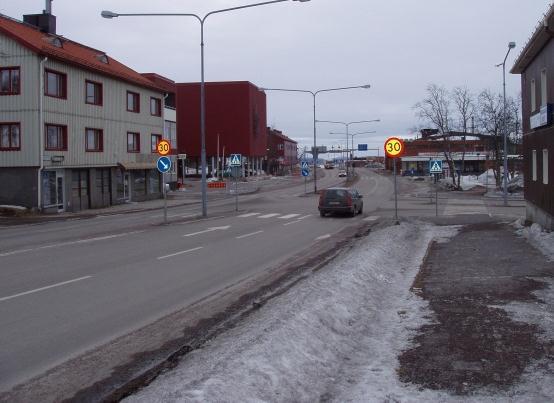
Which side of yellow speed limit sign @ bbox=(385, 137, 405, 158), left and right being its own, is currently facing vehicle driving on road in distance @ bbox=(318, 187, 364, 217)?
back

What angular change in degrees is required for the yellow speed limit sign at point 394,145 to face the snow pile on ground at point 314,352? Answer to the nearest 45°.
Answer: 0° — it already faces it

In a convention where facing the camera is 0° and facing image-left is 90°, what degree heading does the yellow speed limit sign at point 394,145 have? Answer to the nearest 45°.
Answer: approximately 0°

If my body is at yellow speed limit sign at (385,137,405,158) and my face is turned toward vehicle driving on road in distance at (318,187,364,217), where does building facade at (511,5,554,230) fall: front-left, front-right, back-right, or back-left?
back-right

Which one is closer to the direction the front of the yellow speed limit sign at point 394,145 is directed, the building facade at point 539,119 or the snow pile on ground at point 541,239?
the snow pile on ground

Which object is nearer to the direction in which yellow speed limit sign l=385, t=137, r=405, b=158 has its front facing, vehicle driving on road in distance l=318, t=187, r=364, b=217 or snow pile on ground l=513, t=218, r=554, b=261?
the snow pile on ground
